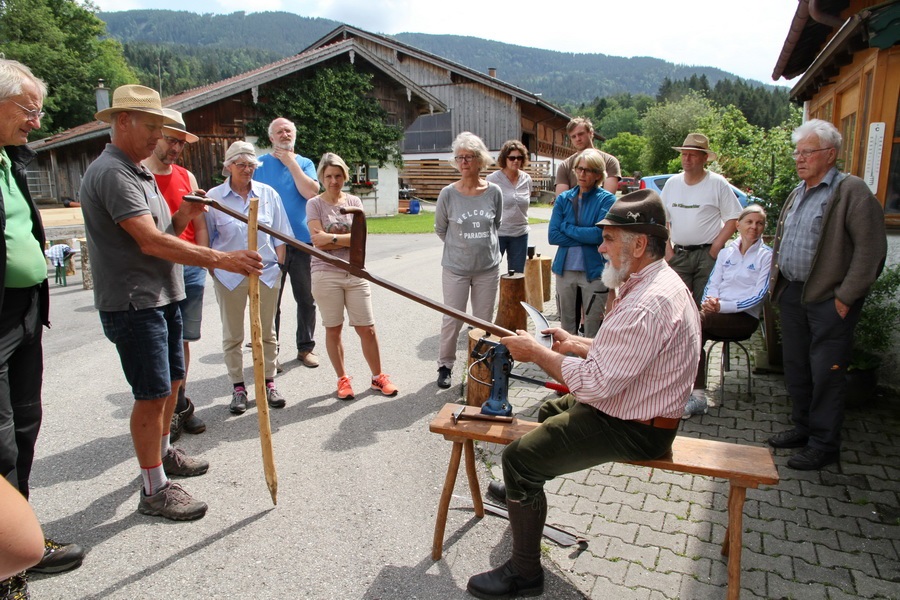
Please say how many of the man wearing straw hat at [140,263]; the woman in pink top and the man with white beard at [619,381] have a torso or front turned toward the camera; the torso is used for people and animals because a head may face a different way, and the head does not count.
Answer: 1

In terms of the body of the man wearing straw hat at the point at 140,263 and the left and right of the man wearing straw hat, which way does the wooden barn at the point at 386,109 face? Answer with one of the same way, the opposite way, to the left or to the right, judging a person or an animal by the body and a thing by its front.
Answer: to the right

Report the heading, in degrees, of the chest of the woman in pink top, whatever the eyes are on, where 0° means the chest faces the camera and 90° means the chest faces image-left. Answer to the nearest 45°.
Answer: approximately 0°

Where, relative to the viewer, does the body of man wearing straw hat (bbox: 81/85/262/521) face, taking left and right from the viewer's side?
facing to the right of the viewer

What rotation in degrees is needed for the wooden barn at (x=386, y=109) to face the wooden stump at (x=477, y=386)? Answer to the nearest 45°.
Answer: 0° — it already faces it

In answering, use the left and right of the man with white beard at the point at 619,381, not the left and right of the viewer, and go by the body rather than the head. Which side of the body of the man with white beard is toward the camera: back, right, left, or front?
left

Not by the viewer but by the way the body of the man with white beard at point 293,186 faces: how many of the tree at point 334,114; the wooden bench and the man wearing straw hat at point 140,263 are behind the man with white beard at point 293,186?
1

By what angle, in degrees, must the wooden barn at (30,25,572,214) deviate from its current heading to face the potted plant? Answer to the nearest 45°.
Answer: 0° — it already faces it

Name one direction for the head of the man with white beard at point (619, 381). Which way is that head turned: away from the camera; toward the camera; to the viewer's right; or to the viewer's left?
to the viewer's left

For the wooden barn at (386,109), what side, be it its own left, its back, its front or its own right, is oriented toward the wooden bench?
front

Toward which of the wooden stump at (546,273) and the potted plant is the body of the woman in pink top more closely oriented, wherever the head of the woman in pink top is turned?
the potted plant

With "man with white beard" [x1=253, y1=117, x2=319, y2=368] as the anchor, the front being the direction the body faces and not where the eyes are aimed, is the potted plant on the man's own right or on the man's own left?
on the man's own left

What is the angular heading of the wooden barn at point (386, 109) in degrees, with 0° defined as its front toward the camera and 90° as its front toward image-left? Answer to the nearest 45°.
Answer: approximately 0°
